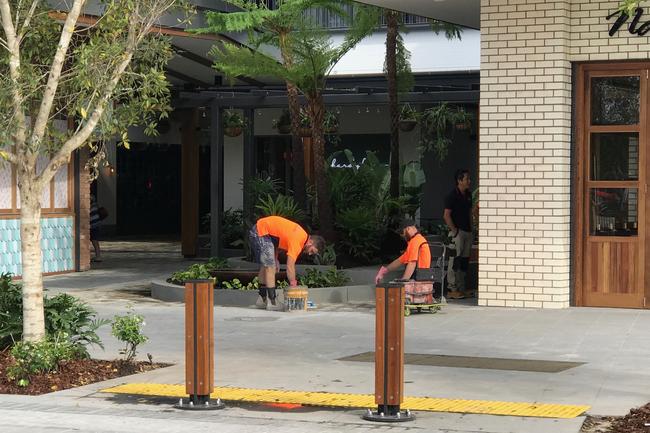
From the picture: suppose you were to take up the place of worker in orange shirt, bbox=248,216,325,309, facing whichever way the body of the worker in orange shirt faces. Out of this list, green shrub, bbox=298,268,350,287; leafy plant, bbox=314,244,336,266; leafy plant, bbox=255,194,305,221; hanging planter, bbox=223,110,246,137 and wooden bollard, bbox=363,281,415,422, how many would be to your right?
1

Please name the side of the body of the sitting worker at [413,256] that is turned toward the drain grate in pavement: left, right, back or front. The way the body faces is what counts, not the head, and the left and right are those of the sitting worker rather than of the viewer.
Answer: left

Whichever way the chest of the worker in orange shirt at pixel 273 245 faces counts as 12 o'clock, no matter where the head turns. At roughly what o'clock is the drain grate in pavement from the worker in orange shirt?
The drain grate in pavement is roughly at 2 o'clock from the worker in orange shirt.

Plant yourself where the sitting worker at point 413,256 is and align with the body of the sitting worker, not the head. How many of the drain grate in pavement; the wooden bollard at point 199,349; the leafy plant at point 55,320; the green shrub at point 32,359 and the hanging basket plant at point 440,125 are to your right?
1

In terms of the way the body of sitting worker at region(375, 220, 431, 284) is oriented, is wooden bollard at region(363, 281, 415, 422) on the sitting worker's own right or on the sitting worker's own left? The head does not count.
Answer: on the sitting worker's own left

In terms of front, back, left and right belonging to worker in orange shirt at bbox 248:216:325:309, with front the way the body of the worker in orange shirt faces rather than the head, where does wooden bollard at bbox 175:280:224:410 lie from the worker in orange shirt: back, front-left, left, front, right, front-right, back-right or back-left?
right

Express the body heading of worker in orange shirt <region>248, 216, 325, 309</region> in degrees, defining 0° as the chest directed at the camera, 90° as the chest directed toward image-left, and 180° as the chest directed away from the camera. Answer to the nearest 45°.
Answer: approximately 270°

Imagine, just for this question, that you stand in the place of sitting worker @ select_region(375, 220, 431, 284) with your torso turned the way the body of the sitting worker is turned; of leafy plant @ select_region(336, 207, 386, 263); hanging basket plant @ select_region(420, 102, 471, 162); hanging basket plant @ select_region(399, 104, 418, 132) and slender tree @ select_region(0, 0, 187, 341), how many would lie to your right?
3

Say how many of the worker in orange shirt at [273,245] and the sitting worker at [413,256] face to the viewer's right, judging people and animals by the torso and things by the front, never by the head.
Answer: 1

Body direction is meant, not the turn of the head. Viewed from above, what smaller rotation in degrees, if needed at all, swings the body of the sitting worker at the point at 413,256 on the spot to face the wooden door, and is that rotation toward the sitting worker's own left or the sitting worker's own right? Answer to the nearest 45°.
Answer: approximately 180°

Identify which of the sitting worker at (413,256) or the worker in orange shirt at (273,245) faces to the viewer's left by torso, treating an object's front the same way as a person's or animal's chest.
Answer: the sitting worker

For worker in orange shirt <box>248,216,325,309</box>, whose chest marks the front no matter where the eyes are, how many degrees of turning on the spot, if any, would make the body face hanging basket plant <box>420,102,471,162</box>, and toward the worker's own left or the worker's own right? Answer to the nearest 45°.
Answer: approximately 90° to the worker's own left

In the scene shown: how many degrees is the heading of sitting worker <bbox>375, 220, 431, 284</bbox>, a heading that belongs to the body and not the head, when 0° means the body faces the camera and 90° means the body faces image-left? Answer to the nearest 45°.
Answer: approximately 90°

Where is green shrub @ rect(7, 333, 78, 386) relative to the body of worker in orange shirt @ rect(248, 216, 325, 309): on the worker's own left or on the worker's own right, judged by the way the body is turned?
on the worker's own right

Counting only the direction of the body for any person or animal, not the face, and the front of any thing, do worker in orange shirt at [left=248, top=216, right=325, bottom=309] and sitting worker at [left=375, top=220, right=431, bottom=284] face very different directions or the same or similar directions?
very different directions

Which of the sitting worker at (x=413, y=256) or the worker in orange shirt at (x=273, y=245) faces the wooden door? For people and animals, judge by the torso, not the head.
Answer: the worker in orange shirt
